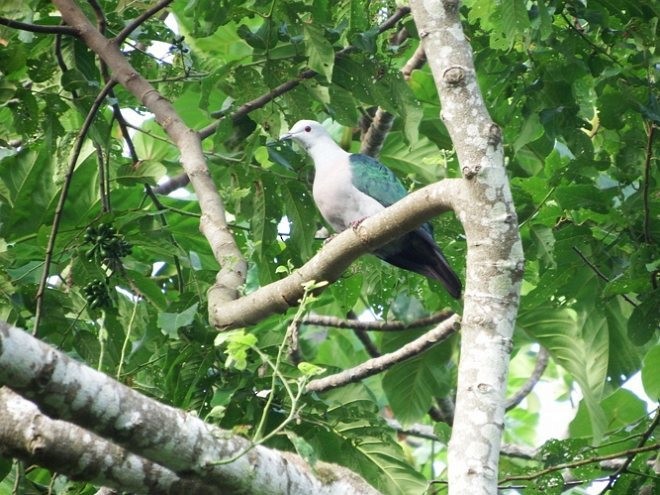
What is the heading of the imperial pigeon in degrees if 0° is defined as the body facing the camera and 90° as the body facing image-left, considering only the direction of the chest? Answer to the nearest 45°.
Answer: approximately 90°

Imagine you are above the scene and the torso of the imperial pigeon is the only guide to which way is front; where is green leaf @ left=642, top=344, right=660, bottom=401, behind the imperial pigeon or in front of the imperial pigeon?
behind

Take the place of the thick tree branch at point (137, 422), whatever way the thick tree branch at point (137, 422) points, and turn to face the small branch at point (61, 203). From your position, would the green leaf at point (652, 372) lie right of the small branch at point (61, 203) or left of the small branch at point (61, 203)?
right

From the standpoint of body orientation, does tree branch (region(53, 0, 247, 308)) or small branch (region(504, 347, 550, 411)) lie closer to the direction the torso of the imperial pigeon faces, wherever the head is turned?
the tree branch

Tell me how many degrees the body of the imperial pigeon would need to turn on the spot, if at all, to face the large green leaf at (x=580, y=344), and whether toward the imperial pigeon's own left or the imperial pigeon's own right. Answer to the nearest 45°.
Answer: approximately 135° to the imperial pigeon's own right

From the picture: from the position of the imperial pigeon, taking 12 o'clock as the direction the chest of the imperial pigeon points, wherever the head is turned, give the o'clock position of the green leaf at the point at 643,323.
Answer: The green leaf is roughly at 7 o'clock from the imperial pigeon.

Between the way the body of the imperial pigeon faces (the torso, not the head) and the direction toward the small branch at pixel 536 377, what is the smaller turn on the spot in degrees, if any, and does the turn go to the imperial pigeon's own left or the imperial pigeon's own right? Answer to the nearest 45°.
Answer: approximately 135° to the imperial pigeon's own right
